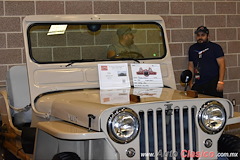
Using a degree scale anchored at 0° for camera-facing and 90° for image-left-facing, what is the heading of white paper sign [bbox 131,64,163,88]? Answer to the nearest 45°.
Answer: approximately 0°

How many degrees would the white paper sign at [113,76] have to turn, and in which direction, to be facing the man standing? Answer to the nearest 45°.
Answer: approximately 135° to its left

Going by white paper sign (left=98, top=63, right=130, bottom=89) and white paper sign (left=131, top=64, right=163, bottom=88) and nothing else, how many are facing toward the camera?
2
